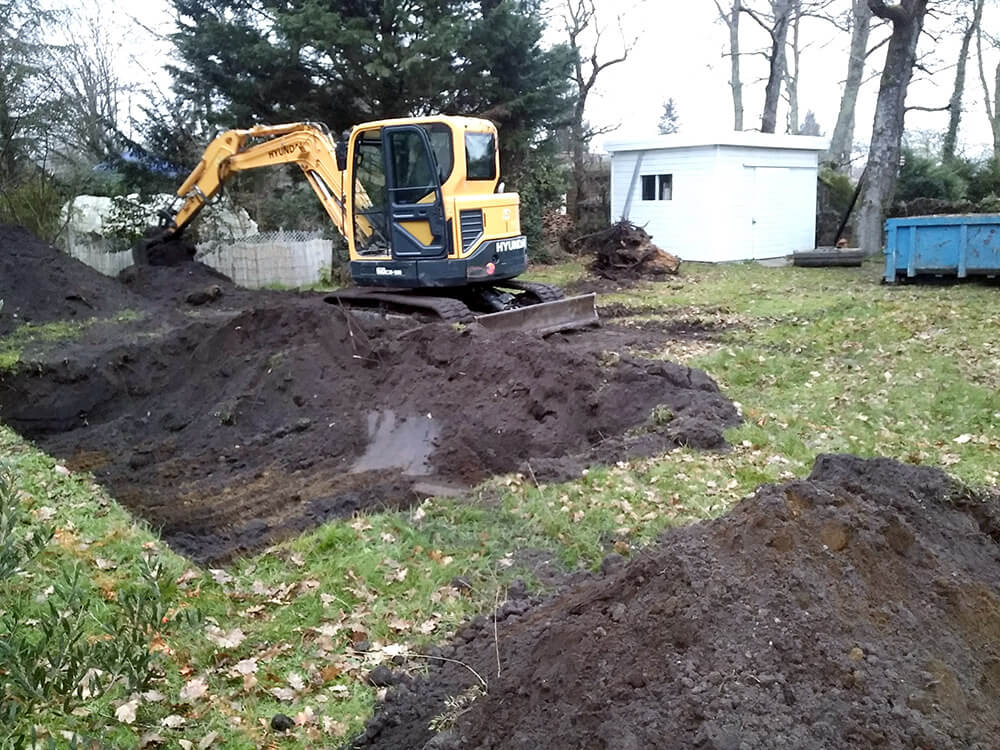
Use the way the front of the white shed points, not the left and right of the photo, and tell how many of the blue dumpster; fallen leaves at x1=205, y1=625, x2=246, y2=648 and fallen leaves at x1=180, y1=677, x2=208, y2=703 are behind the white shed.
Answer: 0

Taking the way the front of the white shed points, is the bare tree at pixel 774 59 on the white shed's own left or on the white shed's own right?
on the white shed's own left

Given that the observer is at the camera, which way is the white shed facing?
facing the viewer and to the right of the viewer

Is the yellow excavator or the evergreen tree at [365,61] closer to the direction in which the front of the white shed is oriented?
the yellow excavator

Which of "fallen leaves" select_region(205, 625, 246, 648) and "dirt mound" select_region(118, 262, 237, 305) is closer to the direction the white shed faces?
the fallen leaves

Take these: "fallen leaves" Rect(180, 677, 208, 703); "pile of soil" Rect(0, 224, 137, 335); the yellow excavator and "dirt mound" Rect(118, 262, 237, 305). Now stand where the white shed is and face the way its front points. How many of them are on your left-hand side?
0

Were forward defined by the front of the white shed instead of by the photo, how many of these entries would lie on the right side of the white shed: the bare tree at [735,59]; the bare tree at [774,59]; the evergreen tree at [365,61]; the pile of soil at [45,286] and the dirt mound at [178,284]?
3

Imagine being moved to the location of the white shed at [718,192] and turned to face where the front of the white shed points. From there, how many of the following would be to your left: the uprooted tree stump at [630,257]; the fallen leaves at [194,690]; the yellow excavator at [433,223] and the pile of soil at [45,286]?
0

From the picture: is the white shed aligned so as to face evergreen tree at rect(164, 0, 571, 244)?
no

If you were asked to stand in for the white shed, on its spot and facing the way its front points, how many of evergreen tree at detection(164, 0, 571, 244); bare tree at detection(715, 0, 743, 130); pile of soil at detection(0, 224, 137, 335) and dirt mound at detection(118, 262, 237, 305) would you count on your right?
3

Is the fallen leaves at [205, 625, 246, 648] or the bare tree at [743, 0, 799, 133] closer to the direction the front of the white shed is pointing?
the fallen leaves

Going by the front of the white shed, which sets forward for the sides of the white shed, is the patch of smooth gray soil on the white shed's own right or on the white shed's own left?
on the white shed's own right

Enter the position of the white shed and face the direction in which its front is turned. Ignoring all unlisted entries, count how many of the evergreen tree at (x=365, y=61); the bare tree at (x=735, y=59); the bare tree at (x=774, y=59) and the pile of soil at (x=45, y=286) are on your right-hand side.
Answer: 2

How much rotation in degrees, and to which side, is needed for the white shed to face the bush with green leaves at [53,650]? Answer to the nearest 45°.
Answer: approximately 45° to its right

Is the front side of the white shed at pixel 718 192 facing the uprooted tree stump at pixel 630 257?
no

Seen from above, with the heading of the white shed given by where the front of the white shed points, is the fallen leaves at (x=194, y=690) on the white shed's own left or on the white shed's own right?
on the white shed's own right

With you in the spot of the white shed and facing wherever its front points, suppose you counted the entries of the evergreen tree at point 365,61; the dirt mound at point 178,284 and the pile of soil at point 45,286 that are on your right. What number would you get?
3

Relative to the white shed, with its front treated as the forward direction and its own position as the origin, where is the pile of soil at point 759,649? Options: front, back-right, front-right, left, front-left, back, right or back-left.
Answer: front-right

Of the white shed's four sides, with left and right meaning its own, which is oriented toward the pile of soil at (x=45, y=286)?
right

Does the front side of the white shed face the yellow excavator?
no
